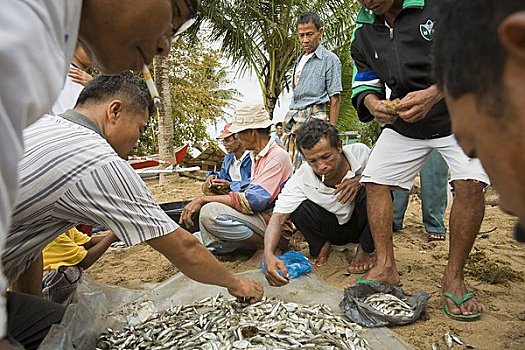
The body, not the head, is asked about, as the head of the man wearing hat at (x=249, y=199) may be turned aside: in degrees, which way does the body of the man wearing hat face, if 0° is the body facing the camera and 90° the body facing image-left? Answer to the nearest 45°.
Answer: approximately 90°

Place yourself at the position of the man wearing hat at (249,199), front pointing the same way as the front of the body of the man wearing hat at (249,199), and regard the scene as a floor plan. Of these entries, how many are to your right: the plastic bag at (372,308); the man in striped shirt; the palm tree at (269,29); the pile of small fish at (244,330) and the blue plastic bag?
1

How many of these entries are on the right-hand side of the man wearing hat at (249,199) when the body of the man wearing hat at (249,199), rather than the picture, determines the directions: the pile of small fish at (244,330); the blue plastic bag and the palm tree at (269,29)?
1

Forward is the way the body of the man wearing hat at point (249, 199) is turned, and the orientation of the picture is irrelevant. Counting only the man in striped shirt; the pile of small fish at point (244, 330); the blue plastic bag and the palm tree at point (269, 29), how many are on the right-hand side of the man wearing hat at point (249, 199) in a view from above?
1

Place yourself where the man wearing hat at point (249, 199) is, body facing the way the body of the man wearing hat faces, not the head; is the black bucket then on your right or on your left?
on your right

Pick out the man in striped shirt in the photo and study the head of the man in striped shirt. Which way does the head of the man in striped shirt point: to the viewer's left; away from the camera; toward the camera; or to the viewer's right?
to the viewer's right

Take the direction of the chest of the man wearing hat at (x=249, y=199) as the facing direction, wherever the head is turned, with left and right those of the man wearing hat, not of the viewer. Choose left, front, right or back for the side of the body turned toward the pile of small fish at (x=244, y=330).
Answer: left

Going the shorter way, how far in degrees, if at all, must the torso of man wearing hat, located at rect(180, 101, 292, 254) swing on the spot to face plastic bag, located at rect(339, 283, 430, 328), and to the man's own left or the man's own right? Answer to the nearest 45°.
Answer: approximately 135° to the man's own left

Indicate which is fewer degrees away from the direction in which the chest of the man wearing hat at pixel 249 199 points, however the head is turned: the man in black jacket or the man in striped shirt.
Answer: the man in striped shirt

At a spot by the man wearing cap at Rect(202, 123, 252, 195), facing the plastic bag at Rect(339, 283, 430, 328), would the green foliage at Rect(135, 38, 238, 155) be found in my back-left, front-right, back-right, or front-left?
back-left

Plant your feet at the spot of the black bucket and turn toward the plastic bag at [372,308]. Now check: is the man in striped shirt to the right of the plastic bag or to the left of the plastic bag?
right

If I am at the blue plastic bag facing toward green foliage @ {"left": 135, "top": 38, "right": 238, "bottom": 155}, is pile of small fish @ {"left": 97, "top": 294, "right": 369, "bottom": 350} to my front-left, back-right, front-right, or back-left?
back-left

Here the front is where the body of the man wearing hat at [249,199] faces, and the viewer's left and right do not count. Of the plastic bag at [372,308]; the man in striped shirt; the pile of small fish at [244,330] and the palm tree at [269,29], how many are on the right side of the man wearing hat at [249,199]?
1

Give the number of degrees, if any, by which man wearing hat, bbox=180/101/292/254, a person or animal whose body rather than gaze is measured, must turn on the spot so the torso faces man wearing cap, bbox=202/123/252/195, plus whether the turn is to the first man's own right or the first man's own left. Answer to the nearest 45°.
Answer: approximately 90° to the first man's own right

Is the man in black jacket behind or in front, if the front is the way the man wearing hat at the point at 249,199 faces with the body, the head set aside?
behind

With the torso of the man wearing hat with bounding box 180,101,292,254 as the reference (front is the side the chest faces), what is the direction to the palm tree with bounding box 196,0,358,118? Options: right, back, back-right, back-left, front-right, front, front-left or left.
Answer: right

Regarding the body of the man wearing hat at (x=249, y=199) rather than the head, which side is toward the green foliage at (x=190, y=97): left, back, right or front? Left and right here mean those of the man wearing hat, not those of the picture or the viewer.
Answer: right
